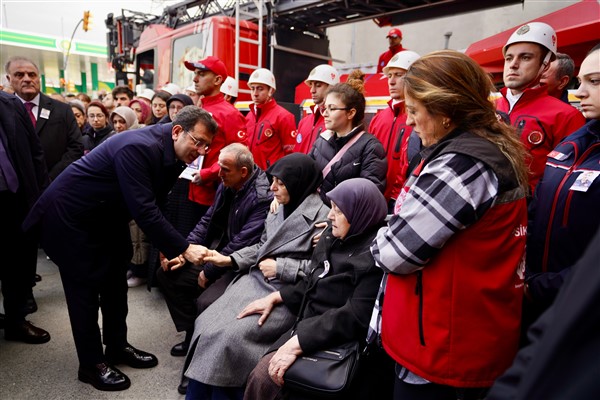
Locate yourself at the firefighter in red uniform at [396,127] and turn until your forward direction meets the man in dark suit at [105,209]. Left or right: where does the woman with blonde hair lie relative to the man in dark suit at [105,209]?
left

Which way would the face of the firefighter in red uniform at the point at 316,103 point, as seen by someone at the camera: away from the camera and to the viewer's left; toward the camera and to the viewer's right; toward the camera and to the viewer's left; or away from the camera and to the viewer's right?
toward the camera and to the viewer's left

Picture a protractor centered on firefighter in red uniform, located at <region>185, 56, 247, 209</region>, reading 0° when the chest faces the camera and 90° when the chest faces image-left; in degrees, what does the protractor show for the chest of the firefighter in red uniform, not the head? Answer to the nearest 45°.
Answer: approximately 45°

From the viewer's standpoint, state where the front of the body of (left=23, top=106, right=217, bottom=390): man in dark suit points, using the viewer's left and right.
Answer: facing to the right of the viewer

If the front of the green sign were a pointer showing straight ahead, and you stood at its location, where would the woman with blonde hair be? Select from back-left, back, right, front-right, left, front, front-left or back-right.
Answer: front-right

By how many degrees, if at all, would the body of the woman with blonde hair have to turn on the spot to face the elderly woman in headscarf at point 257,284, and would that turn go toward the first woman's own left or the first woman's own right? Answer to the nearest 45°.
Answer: approximately 45° to the first woman's own right
